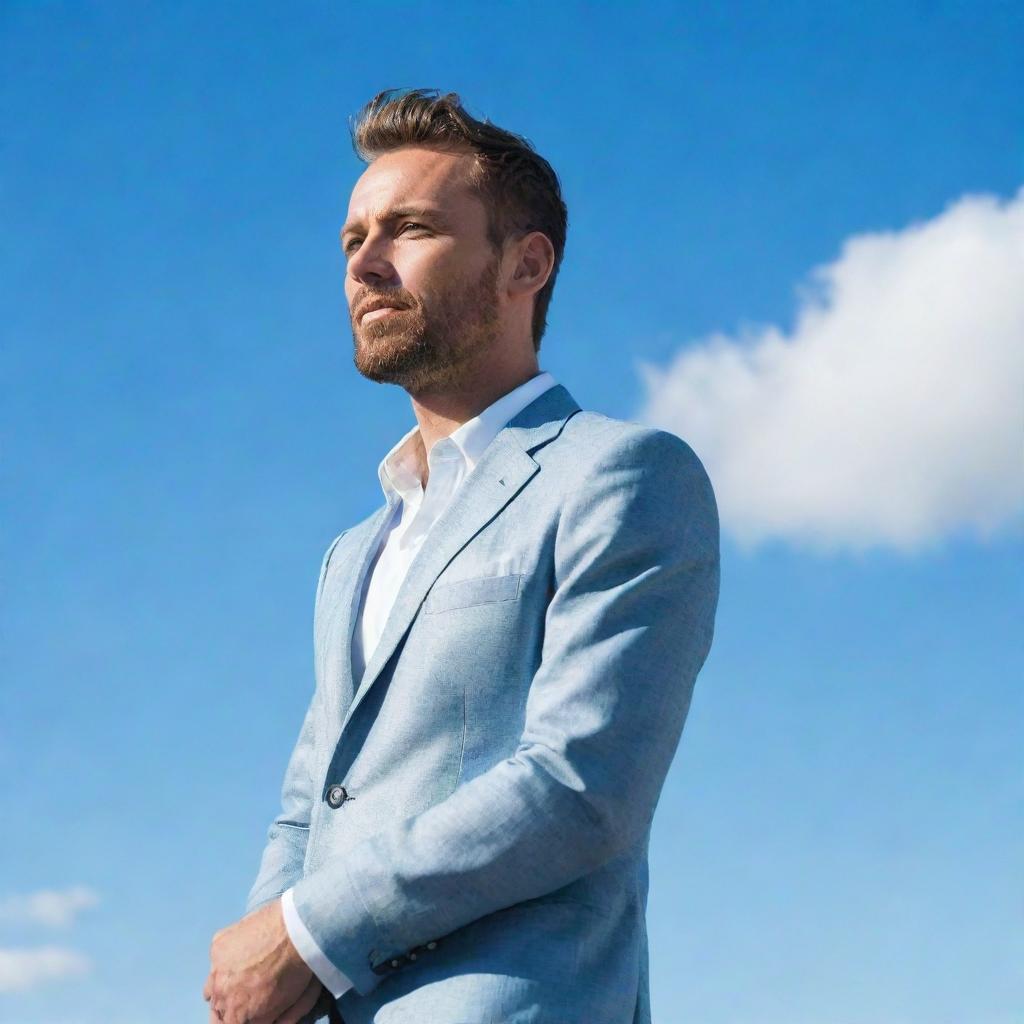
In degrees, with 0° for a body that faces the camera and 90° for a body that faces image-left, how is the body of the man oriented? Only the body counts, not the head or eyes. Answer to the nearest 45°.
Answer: approximately 45°
